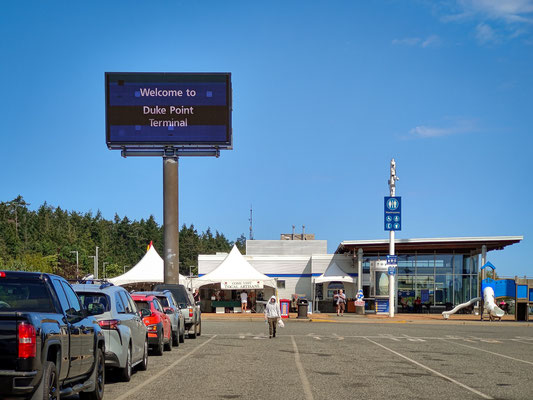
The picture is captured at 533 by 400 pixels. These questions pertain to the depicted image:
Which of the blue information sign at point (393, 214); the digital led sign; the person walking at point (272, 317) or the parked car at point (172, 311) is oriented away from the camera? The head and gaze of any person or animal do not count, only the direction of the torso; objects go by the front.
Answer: the parked car

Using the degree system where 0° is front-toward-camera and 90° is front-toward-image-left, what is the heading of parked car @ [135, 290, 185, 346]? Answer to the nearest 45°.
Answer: approximately 180°

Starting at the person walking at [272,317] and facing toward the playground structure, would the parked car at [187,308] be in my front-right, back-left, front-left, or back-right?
back-left

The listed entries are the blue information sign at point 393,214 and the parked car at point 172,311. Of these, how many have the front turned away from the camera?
1

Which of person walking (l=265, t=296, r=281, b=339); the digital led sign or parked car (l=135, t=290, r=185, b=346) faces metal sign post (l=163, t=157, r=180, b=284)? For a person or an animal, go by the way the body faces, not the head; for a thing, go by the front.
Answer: the parked car

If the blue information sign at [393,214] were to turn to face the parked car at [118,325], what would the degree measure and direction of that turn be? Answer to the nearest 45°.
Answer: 0° — it already faces it

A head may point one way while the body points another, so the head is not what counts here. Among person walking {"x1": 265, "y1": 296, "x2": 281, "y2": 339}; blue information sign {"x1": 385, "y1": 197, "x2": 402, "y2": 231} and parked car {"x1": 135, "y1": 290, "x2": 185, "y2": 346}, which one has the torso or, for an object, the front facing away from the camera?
the parked car

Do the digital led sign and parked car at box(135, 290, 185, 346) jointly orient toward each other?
yes

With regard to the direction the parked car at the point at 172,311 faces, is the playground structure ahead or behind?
ahead
